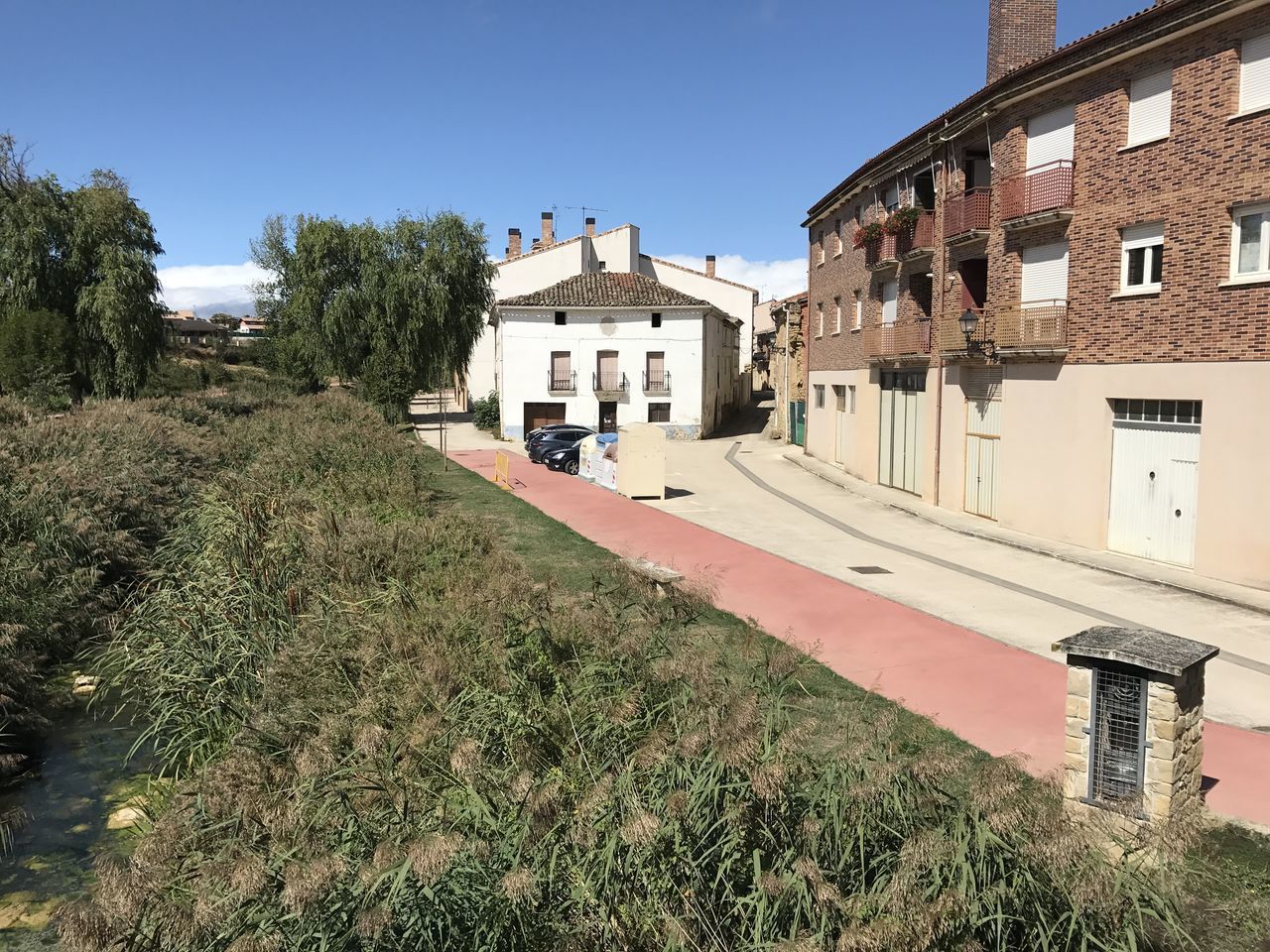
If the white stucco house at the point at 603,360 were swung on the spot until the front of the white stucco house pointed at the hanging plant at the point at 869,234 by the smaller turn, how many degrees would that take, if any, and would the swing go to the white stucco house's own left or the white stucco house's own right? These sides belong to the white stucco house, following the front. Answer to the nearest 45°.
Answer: approximately 45° to the white stucco house's own left

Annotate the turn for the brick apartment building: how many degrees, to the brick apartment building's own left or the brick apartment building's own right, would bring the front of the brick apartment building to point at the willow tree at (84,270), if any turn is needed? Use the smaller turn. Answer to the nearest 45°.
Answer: approximately 45° to the brick apartment building's own right

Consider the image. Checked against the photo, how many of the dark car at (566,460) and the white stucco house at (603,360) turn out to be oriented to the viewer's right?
0

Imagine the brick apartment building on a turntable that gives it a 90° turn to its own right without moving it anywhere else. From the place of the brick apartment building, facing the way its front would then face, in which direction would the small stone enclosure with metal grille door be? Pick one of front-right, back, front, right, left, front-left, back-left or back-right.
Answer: back-left

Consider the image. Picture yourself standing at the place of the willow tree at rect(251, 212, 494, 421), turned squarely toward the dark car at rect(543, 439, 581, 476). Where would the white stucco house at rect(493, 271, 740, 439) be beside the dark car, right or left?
left

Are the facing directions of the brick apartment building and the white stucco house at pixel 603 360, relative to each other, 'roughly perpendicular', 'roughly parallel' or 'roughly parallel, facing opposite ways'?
roughly perpendicular

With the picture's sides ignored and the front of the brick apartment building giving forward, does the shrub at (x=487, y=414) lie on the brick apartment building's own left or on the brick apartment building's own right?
on the brick apartment building's own right

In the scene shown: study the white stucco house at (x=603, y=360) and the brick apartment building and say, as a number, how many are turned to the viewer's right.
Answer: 0

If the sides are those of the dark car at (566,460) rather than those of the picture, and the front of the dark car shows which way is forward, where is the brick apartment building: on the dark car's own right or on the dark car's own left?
on the dark car's own left

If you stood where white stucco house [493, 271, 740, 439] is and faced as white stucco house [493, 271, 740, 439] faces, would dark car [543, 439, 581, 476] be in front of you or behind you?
in front

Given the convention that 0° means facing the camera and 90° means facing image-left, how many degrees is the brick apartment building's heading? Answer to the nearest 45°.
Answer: approximately 45°

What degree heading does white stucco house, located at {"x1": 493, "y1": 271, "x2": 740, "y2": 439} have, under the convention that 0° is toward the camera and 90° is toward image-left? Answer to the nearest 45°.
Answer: approximately 0°

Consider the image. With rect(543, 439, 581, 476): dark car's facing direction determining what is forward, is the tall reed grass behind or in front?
in front
